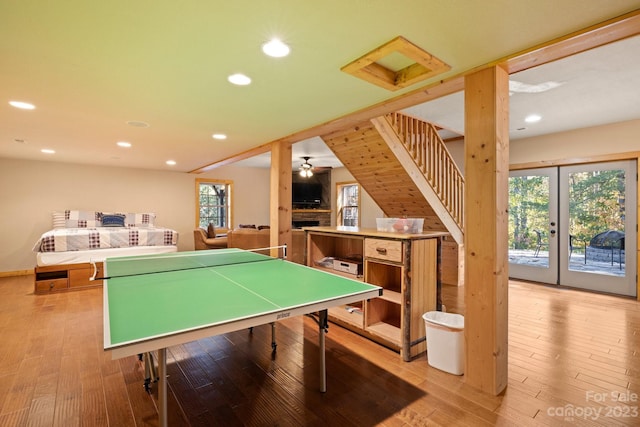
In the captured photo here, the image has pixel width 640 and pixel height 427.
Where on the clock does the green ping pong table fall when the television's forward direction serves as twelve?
The green ping pong table is roughly at 12 o'clock from the television.

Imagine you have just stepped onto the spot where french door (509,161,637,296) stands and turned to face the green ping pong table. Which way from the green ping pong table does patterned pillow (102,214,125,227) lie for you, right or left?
right

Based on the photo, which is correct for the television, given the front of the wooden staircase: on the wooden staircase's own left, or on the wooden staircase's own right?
on the wooden staircase's own left

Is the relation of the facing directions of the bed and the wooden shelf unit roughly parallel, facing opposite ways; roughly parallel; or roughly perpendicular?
roughly perpendicular

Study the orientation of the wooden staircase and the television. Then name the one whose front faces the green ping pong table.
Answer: the television

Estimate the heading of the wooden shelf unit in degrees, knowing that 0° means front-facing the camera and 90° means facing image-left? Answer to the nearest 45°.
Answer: approximately 45°

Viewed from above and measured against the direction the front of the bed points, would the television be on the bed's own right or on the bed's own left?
on the bed's own left

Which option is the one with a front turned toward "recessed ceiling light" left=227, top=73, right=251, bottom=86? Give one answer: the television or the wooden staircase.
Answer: the television
